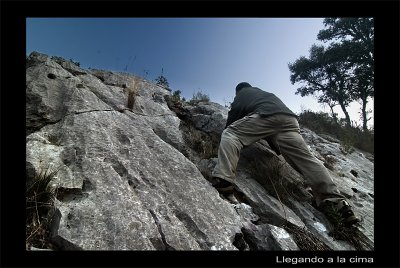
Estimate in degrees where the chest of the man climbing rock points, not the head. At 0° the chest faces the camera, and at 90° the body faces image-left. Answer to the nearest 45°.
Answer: approximately 135°

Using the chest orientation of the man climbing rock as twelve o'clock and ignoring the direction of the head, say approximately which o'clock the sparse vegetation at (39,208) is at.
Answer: The sparse vegetation is roughly at 9 o'clock from the man climbing rock.
